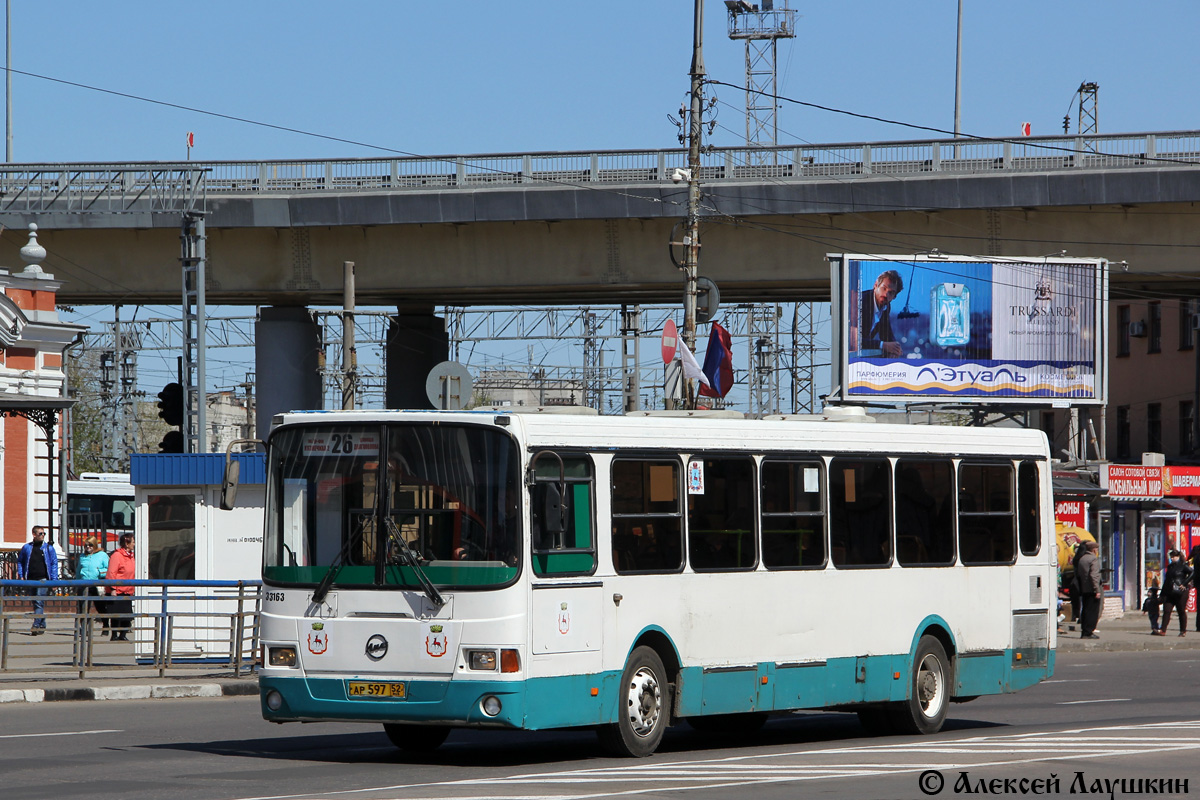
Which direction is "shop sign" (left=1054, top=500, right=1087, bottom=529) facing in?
toward the camera

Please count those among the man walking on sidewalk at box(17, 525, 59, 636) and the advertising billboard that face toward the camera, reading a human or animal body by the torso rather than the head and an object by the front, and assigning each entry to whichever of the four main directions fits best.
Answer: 2

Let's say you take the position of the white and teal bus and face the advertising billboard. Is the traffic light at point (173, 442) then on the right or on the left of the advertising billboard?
left

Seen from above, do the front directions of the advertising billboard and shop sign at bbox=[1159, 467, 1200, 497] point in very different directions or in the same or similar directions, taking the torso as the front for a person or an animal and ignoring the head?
same or similar directions

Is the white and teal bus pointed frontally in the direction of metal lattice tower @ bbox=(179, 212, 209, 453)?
no

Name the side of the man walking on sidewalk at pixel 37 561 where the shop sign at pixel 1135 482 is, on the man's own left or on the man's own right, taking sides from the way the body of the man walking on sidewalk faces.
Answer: on the man's own left

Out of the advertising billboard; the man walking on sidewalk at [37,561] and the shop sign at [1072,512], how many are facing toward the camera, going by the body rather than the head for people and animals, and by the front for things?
3

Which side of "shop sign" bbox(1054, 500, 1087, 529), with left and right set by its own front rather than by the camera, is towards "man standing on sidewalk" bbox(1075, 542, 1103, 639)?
front

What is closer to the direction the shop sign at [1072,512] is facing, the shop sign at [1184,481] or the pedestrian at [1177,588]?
the pedestrian

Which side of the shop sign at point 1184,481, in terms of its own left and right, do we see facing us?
front

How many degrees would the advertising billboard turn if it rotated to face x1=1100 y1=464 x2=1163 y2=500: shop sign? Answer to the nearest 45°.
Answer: approximately 135° to its left

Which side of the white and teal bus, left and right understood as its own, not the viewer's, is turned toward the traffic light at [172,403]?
right
